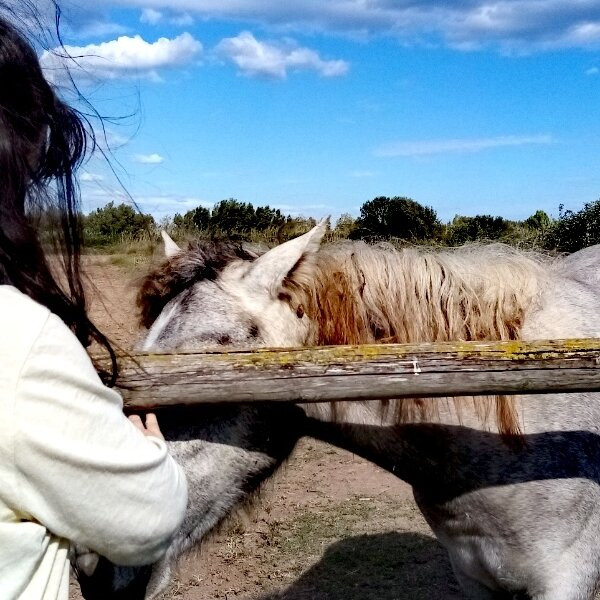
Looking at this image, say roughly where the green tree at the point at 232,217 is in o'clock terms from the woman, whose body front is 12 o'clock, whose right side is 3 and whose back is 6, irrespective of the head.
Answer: The green tree is roughly at 11 o'clock from the woman.

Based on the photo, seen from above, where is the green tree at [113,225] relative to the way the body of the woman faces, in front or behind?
in front

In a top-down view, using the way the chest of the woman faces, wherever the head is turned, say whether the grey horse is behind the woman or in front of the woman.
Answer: in front

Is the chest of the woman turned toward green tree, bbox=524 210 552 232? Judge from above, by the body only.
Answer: yes

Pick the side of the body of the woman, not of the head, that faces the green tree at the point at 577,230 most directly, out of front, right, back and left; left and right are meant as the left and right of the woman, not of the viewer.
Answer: front

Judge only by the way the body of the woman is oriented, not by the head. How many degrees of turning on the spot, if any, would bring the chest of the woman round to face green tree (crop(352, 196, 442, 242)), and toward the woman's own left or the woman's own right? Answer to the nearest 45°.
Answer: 0° — they already face it

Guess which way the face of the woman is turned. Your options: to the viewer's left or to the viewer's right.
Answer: to the viewer's right

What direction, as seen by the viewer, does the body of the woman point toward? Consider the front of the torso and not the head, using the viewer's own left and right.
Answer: facing away from the viewer and to the right of the viewer

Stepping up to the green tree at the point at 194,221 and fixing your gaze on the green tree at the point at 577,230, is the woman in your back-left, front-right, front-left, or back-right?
front-right

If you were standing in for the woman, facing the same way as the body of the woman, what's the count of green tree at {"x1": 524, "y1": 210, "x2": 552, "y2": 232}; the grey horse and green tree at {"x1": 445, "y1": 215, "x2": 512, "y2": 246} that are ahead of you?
3

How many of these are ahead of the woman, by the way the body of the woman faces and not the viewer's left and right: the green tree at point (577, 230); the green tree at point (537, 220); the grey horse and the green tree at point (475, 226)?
4
